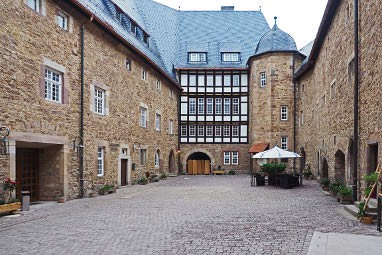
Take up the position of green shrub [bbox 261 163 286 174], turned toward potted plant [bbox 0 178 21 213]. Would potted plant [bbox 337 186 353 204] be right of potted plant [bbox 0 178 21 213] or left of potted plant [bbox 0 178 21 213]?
left
